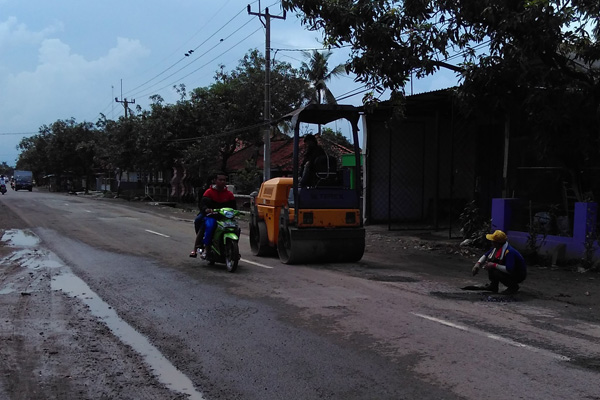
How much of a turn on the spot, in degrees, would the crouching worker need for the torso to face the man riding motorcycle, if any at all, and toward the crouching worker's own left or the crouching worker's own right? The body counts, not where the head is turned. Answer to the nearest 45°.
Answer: approximately 45° to the crouching worker's own right

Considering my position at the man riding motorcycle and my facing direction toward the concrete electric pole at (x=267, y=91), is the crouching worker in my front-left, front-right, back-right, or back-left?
back-right

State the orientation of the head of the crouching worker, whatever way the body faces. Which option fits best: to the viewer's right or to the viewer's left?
to the viewer's left

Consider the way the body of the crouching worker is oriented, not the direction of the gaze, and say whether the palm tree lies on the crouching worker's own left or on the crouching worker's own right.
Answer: on the crouching worker's own right

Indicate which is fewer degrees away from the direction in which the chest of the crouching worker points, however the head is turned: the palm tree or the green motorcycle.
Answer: the green motorcycle

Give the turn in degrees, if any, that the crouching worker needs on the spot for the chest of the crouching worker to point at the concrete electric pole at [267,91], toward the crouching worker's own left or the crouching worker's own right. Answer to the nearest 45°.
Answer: approximately 90° to the crouching worker's own right

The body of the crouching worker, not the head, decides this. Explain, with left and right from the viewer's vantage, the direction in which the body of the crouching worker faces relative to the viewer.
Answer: facing the viewer and to the left of the viewer

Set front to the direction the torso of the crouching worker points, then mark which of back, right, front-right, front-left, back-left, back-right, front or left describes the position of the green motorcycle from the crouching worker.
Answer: front-right

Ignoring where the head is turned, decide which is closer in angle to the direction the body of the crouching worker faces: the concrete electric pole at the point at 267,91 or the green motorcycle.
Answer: the green motorcycle

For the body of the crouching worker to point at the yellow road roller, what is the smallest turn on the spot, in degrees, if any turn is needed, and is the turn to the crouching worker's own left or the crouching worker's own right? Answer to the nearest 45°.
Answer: approximately 45° to the crouching worker's own right
